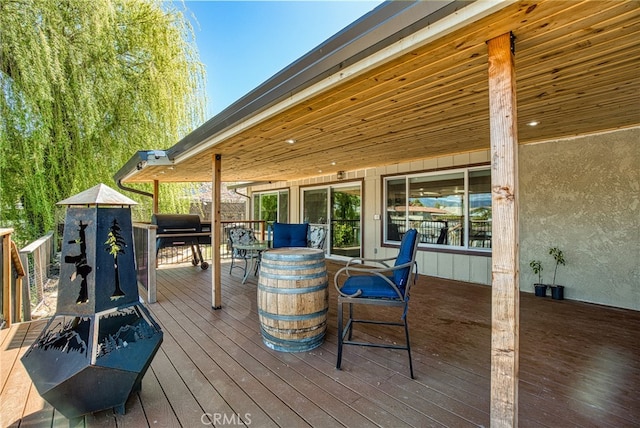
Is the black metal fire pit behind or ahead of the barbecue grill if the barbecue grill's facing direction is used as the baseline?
ahead

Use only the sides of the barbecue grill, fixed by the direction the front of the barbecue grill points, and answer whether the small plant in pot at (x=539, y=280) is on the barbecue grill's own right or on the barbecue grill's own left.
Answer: on the barbecue grill's own left

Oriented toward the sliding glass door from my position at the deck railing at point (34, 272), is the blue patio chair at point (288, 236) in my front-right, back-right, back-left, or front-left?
front-right

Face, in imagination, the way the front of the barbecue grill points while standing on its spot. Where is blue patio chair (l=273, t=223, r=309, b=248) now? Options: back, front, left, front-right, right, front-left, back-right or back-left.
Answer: front-left

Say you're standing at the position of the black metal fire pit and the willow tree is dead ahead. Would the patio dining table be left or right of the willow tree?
right

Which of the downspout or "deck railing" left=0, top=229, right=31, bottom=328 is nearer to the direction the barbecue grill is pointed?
the deck railing

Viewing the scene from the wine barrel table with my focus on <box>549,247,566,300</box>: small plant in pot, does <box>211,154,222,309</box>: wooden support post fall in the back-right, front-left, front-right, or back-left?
back-left

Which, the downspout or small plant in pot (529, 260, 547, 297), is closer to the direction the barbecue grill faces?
the small plant in pot

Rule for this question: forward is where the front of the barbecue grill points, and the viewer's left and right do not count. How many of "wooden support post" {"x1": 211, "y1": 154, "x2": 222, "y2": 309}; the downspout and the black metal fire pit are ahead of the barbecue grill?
2

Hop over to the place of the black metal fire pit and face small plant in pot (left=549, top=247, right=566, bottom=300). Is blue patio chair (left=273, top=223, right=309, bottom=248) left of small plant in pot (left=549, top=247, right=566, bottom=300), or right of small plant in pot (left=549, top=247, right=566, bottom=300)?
left
